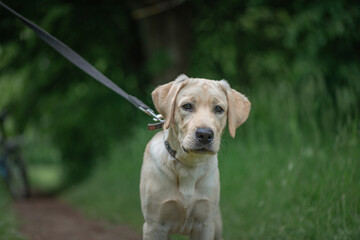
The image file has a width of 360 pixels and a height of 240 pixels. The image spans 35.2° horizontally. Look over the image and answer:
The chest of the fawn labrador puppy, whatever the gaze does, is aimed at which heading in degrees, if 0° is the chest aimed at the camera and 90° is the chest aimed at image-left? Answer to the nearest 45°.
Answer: approximately 0°

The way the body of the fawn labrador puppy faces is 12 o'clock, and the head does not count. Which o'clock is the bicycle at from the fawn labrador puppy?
The bicycle is roughly at 5 o'clock from the fawn labrador puppy.
